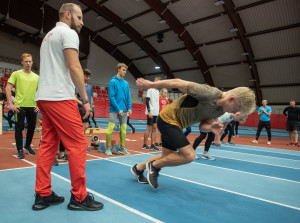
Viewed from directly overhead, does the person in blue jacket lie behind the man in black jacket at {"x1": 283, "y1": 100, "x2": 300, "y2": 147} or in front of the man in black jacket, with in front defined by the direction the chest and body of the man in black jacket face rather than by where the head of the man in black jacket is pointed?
in front

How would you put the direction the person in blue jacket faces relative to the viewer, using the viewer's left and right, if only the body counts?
facing the viewer and to the right of the viewer

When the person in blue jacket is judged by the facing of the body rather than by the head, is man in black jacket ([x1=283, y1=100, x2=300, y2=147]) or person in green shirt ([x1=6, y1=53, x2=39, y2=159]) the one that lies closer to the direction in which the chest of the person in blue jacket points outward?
the man in black jacket

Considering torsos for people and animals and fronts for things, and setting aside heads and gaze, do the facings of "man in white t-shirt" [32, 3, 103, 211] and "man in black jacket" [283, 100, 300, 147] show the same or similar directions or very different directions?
very different directions

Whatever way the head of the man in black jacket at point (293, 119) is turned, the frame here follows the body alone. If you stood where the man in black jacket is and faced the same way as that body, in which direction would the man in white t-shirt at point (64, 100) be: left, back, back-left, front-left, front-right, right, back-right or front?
front

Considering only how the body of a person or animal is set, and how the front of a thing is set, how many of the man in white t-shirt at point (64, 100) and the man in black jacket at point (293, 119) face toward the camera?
1

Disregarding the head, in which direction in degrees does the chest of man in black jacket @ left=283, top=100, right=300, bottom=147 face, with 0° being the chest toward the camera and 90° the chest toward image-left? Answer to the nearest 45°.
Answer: approximately 0°

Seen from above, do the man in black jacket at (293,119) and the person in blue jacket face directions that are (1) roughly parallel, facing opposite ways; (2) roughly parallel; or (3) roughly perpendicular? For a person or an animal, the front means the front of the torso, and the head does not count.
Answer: roughly perpendicular

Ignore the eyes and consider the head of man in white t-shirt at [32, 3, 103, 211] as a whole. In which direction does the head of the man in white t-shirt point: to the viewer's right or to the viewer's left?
to the viewer's right

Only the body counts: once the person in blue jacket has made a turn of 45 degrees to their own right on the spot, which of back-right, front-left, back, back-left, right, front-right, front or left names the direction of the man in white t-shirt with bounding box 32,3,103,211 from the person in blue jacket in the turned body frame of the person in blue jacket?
front

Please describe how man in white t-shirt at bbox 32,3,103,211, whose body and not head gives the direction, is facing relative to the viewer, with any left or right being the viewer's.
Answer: facing away from the viewer and to the right of the viewer

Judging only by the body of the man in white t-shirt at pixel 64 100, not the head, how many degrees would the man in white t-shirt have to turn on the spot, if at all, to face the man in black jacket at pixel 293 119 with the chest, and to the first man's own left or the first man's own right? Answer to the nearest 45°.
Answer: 0° — they already face them

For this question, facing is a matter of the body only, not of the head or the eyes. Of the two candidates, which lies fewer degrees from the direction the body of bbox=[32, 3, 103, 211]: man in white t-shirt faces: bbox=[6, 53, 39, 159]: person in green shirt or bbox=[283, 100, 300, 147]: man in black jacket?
the man in black jacket
